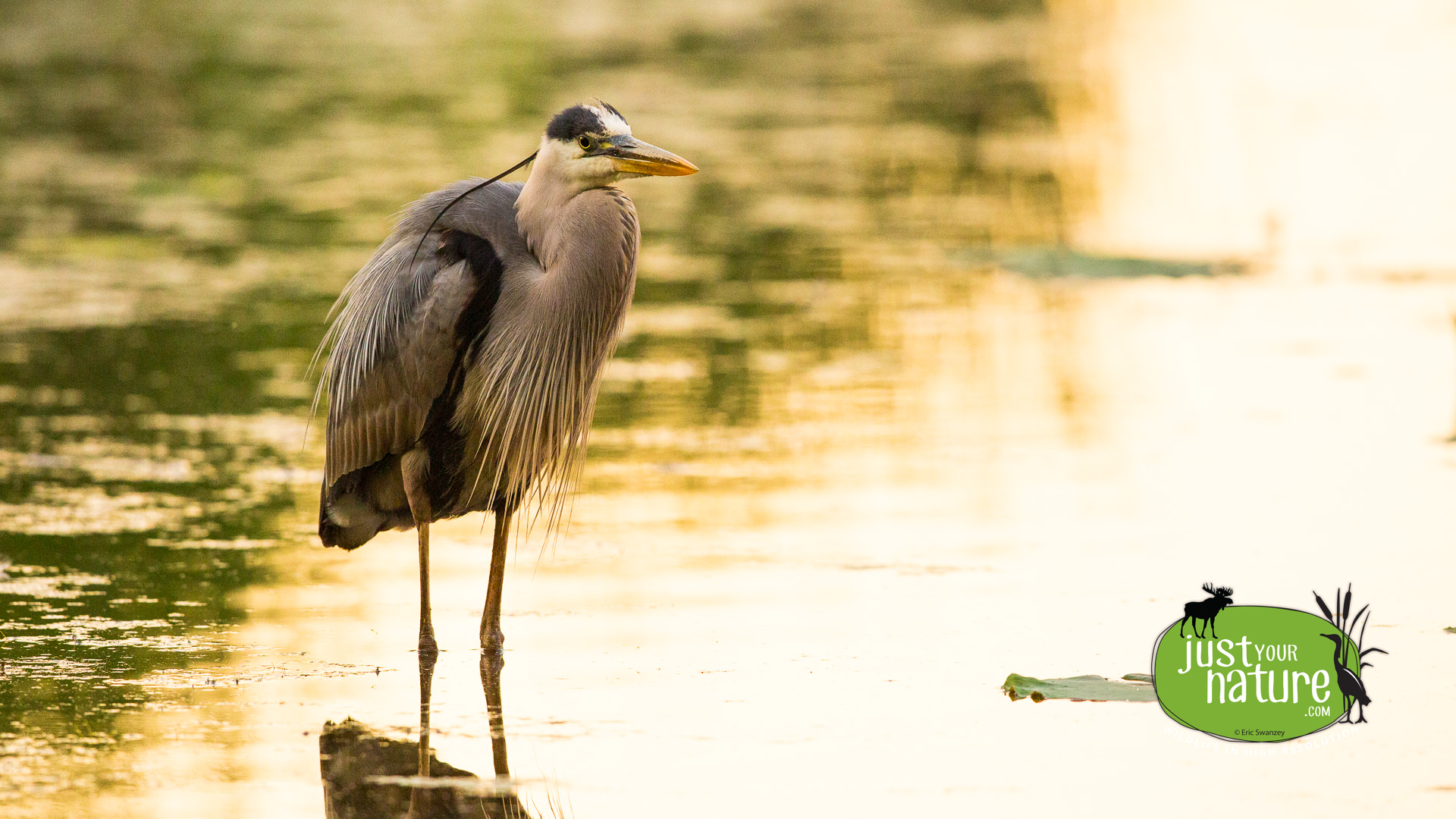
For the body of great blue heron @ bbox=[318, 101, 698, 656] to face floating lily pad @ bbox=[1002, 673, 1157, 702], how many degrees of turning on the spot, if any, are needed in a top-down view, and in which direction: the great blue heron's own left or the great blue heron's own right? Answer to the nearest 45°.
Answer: approximately 45° to the great blue heron's own left

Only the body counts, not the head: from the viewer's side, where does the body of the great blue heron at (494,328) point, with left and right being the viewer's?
facing the viewer and to the right of the viewer
